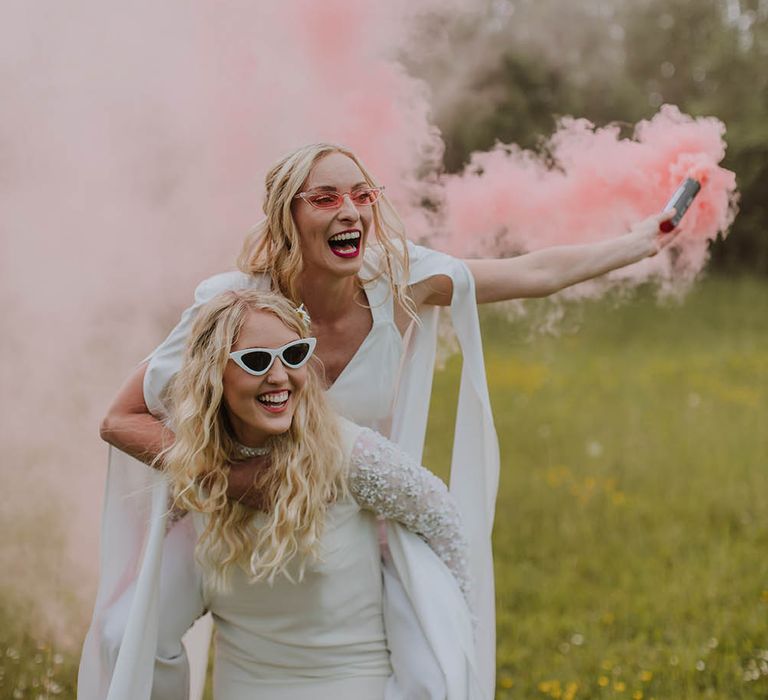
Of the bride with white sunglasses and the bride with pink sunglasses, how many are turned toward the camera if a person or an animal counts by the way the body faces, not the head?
2

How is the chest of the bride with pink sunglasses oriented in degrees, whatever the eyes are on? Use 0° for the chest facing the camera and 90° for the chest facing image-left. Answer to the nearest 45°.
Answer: approximately 0°

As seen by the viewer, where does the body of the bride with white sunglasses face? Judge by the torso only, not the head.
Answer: toward the camera
